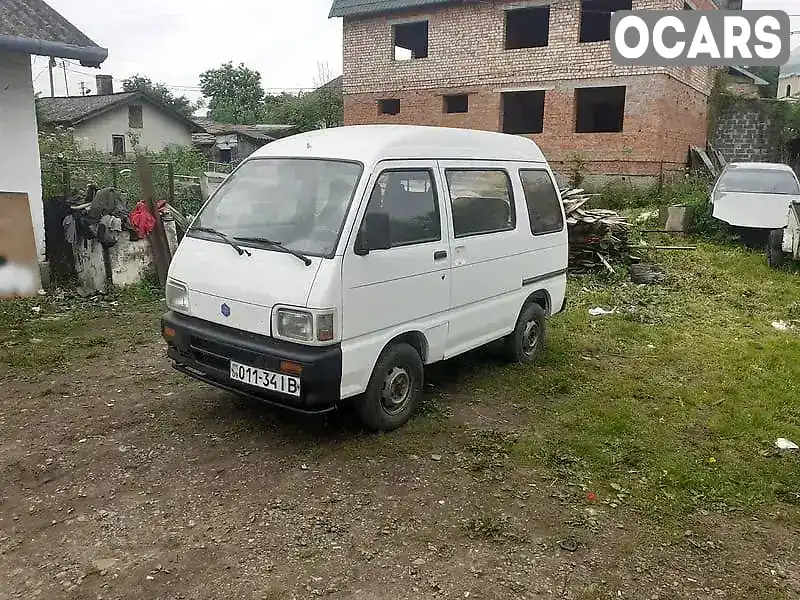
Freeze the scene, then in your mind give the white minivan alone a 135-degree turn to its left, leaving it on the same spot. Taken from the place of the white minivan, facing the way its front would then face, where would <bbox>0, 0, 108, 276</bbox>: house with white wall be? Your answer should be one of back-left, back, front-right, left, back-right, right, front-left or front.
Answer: back-left

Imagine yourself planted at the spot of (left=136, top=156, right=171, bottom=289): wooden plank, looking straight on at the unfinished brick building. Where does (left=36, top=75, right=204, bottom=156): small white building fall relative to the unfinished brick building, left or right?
left

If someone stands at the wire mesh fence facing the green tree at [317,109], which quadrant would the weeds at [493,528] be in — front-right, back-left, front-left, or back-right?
back-right

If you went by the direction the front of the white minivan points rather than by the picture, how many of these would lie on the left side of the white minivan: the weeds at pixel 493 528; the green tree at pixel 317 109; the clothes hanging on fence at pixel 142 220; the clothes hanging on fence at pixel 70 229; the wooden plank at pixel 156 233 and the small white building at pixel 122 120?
1

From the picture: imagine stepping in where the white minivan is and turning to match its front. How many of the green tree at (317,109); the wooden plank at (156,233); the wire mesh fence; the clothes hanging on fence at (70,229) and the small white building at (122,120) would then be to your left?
0

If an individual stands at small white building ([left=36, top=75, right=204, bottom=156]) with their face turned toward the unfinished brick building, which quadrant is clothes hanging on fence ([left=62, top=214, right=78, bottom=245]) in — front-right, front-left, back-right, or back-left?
front-right

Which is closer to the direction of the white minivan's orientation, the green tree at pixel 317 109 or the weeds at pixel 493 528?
the weeds

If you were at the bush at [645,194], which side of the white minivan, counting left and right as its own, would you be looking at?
back

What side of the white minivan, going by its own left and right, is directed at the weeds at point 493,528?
left

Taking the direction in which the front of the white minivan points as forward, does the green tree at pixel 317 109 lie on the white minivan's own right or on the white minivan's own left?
on the white minivan's own right

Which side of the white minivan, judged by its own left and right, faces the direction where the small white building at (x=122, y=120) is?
right

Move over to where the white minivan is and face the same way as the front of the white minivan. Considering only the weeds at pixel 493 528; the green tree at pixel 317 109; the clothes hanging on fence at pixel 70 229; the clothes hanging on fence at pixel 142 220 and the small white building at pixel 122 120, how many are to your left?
1

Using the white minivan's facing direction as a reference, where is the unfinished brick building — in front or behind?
behind

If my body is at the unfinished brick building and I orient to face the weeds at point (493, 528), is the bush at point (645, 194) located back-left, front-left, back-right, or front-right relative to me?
front-left

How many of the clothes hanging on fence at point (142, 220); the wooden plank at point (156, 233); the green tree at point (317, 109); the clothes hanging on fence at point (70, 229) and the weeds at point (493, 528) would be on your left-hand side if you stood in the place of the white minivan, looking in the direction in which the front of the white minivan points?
1

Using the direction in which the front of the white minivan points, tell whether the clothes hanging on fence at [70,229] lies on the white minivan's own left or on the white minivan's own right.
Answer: on the white minivan's own right
